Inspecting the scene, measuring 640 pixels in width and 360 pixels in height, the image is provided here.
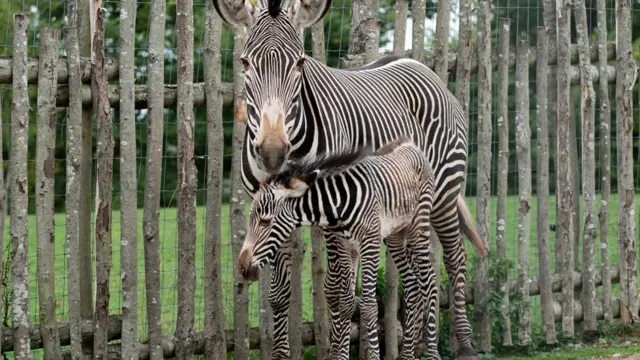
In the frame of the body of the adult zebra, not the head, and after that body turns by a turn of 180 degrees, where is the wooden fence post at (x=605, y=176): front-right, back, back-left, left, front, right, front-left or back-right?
front

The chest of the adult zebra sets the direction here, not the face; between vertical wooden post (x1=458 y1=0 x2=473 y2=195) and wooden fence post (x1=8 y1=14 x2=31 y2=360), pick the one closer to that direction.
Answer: the wooden fence post

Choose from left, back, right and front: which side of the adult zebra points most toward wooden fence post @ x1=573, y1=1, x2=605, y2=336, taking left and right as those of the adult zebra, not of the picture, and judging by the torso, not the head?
back

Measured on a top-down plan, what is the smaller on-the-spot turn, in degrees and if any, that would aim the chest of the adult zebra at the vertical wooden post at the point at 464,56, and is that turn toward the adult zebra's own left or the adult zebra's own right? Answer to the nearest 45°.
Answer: approximately 180°

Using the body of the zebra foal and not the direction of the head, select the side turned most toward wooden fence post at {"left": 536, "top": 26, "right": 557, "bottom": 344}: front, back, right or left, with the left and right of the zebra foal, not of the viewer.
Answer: back

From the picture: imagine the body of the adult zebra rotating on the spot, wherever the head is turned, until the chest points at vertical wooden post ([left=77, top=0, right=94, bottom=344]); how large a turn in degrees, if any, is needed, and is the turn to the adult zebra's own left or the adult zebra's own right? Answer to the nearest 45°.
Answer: approximately 45° to the adult zebra's own right

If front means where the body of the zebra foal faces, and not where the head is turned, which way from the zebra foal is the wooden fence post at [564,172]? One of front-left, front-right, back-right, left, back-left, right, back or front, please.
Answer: back

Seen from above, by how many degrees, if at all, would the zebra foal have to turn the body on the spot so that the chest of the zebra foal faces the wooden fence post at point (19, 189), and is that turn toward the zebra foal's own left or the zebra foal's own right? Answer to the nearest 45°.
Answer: approximately 45° to the zebra foal's own right

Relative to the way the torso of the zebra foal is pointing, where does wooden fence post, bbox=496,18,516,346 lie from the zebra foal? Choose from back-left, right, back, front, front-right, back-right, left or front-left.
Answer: back

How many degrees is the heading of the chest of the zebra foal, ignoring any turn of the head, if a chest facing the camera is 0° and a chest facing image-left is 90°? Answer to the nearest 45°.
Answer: approximately 45°

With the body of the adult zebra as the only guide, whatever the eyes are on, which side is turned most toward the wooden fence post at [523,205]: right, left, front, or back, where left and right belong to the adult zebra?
back

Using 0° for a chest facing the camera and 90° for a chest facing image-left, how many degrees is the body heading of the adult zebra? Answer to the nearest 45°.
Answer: approximately 45°
